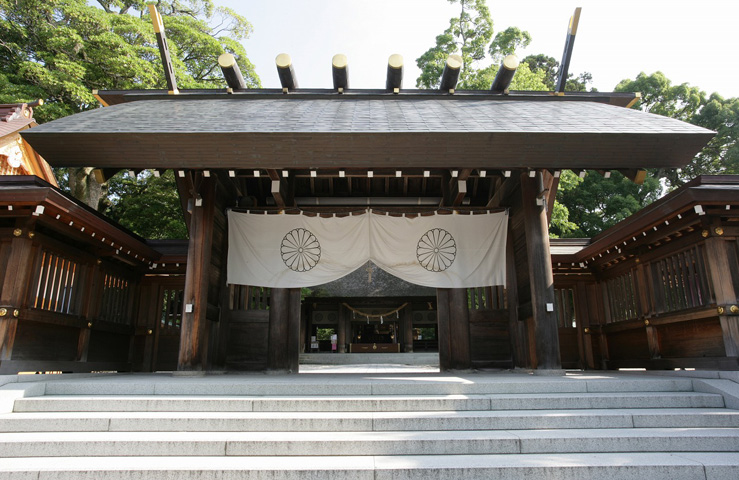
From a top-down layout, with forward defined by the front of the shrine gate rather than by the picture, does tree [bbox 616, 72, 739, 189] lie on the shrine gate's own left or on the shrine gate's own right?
on the shrine gate's own left

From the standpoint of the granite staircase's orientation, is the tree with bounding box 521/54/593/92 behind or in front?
behind

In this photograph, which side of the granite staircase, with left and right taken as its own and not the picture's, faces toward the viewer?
front

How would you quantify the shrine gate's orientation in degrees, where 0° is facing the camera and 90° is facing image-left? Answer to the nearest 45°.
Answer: approximately 0°

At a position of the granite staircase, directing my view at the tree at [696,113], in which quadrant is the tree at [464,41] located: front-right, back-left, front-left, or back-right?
front-left

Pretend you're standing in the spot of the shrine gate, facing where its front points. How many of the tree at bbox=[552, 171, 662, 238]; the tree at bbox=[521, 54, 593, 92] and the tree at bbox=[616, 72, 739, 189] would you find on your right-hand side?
0

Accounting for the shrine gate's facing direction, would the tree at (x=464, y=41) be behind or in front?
behind

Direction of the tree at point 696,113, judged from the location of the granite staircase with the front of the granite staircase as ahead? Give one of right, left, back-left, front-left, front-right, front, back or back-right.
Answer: back-left

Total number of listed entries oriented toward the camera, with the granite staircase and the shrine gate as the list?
2

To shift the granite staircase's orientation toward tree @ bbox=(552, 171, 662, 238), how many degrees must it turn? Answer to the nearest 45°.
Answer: approximately 135° to its left

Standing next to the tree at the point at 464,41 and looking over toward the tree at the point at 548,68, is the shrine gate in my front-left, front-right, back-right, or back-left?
back-right

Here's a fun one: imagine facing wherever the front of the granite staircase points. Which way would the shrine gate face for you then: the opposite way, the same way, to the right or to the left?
the same way
